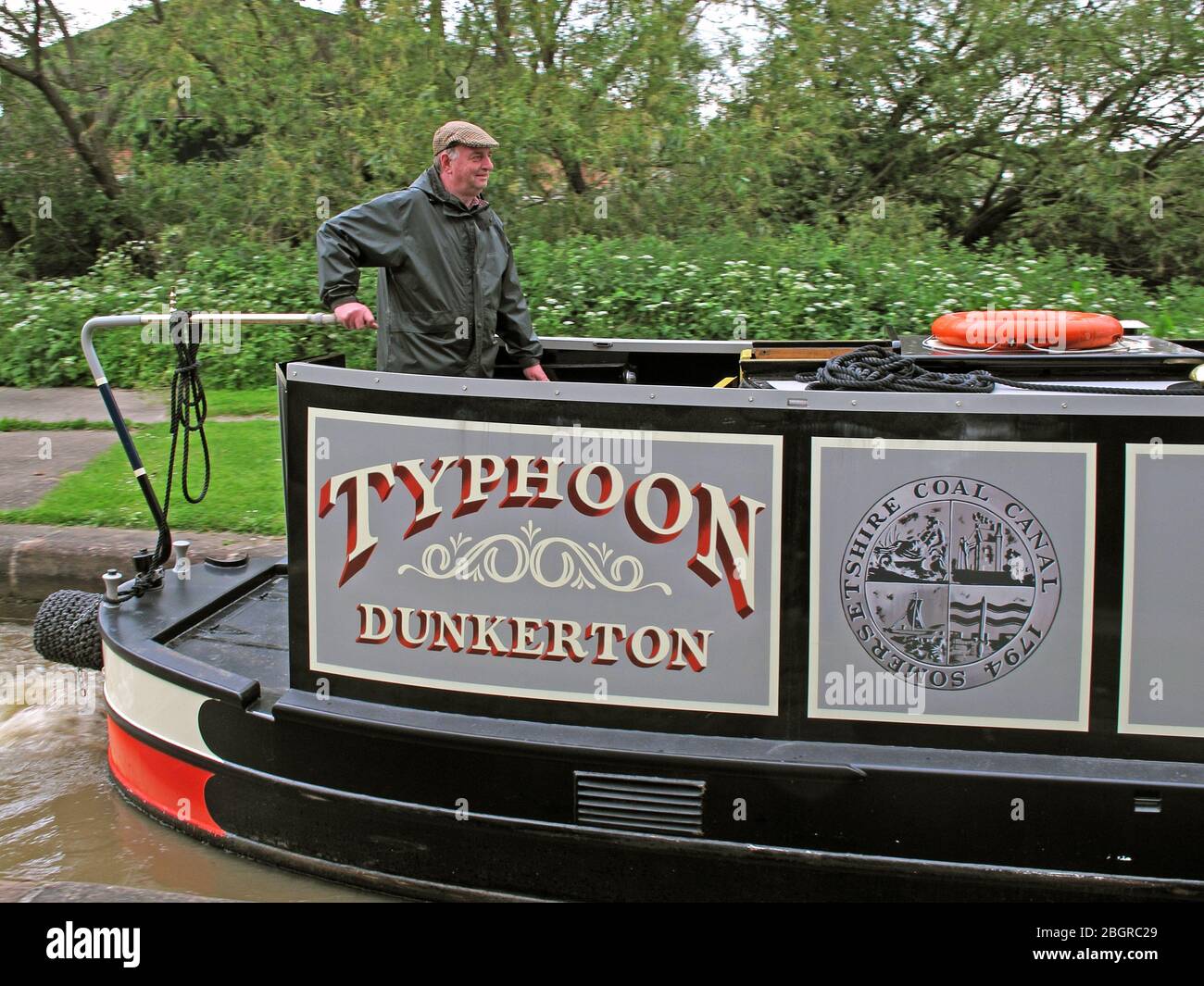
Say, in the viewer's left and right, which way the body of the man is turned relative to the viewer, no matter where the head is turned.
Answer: facing the viewer and to the right of the viewer

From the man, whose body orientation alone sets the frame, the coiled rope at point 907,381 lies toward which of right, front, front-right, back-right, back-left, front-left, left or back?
front

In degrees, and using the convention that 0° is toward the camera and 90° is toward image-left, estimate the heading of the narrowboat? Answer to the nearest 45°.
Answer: approximately 270°

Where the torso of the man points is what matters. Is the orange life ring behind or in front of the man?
in front
